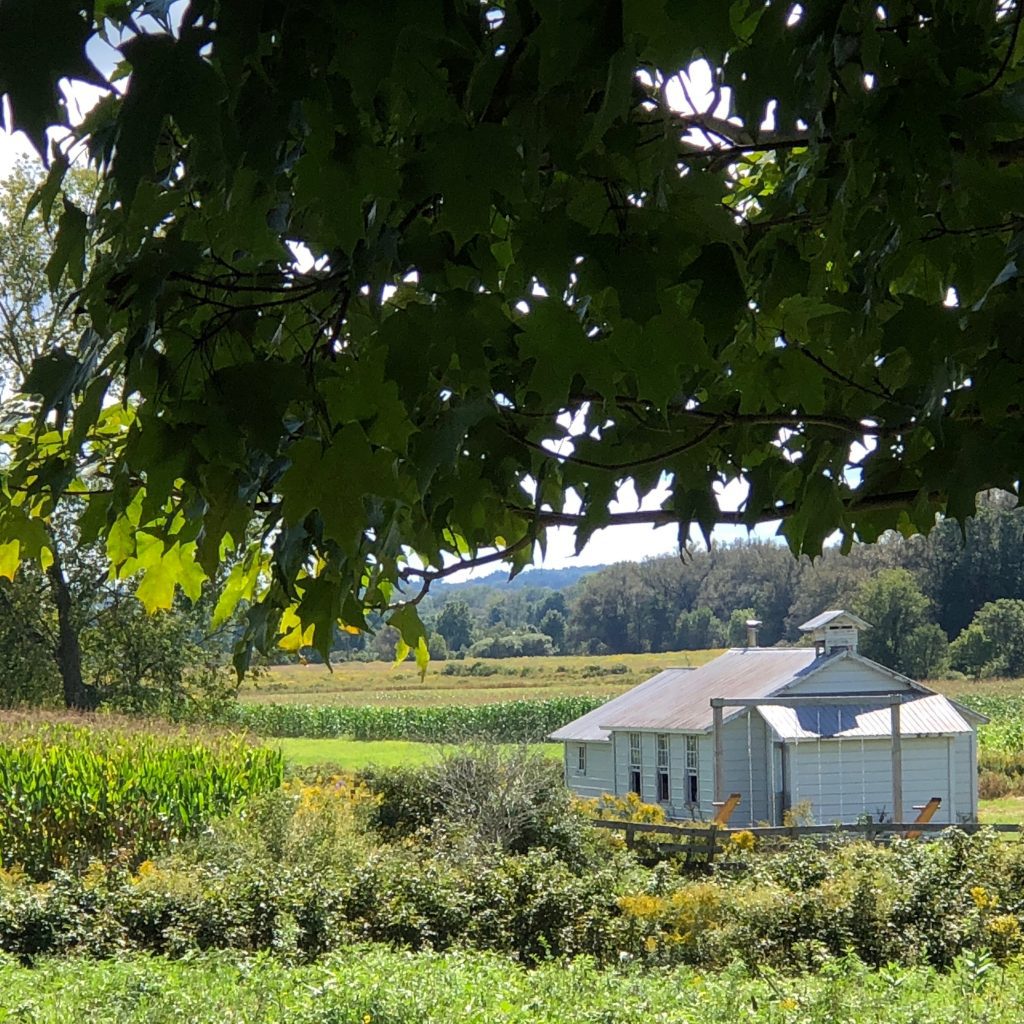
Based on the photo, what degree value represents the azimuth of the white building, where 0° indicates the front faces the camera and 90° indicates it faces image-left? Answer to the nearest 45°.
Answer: approximately 315°

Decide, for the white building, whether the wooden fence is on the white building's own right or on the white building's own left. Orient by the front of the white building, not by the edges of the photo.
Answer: on the white building's own right

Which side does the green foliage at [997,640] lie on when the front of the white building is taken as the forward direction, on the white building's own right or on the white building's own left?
on the white building's own left

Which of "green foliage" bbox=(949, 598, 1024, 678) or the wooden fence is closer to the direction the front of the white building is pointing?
the wooden fence

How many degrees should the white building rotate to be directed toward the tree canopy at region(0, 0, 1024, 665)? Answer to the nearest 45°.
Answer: approximately 45° to its right
